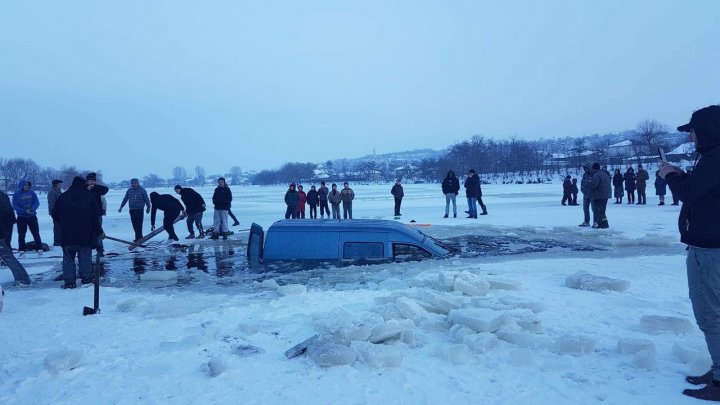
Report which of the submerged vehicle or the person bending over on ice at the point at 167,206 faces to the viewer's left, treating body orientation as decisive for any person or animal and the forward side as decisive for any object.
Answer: the person bending over on ice

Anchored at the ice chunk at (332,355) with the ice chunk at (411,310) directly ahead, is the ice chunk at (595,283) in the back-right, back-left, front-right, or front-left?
front-right

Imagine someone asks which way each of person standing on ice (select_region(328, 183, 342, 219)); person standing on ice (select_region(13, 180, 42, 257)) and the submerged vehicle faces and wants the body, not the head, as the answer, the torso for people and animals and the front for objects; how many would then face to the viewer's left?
0

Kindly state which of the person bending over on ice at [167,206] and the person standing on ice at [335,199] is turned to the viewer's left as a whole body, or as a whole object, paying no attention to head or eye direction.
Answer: the person bending over on ice at [167,206]

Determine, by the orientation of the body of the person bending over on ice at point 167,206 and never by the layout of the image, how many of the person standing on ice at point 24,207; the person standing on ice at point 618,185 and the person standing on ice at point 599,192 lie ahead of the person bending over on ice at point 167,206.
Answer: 1

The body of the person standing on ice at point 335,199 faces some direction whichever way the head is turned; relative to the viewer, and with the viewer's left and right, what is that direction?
facing the viewer

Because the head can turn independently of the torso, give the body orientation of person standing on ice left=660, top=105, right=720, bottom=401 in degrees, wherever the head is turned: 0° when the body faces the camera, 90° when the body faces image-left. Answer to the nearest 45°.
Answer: approximately 90°

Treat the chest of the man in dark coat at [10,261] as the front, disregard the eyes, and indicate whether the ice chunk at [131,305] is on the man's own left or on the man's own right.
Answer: on the man's own right

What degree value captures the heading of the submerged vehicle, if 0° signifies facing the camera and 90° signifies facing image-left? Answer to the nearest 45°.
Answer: approximately 270°

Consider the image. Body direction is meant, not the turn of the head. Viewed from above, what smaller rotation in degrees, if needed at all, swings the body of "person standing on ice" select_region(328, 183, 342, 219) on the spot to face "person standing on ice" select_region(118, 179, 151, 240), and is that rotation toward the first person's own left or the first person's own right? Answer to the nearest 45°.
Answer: approximately 45° to the first person's own right

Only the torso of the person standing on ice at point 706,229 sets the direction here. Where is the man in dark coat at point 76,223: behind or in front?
in front

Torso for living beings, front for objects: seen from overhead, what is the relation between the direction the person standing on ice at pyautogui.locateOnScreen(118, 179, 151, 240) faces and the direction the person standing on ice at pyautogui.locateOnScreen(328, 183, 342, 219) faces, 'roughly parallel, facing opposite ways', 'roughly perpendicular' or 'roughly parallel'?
roughly parallel

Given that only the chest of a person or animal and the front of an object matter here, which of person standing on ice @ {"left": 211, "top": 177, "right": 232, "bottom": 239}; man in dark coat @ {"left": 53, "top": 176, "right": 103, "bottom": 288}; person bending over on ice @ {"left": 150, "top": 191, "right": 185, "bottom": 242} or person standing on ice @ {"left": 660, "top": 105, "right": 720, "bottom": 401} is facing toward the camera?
person standing on ice @ {"left": 211, "top": 177, "right": 232, "bottom": 239}

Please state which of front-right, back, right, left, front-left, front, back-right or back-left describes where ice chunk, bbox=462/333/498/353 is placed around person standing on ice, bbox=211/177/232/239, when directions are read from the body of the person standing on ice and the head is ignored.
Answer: front

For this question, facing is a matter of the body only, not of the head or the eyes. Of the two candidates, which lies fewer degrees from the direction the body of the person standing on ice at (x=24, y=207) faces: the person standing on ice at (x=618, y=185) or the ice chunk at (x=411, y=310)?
the ice chunk

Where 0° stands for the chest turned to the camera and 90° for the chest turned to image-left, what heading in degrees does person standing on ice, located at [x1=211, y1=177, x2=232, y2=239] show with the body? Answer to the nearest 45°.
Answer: approximately 0°

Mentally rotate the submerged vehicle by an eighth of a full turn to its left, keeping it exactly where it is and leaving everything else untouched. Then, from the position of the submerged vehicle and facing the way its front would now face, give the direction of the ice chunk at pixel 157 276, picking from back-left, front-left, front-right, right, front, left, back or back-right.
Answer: back-left

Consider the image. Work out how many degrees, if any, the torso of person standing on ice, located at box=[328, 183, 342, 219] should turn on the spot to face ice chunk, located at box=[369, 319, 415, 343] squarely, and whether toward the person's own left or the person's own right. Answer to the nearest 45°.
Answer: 0° — they already face it
